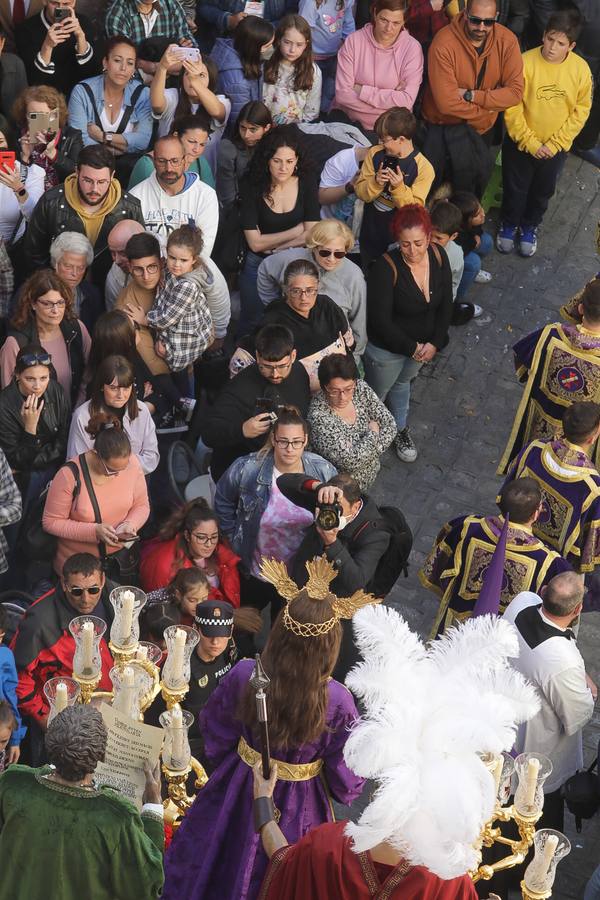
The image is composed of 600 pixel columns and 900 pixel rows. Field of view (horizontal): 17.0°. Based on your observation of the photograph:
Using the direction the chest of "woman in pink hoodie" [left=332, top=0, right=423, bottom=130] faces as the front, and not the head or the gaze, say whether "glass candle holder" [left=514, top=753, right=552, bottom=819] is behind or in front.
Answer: in front

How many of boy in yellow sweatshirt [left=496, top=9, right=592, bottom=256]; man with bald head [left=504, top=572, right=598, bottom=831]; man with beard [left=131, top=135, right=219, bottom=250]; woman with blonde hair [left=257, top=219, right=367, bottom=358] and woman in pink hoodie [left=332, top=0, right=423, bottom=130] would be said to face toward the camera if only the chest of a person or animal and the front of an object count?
4

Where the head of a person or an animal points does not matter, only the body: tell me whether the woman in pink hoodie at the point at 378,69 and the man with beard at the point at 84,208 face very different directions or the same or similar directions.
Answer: same or similar directions

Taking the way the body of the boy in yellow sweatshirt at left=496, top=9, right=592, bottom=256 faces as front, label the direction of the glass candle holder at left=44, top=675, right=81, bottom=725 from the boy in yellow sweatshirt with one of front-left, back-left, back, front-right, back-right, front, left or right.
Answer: front

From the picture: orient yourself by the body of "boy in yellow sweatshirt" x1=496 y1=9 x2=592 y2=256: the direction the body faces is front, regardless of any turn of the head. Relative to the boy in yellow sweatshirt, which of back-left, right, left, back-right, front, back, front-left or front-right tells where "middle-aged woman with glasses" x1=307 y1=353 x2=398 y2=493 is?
front

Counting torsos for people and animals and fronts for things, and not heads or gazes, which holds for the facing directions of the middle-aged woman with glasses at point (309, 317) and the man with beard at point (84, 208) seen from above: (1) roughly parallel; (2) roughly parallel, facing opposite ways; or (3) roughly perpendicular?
roughly parallel

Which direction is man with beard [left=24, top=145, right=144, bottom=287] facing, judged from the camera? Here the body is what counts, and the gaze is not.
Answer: toward the camera

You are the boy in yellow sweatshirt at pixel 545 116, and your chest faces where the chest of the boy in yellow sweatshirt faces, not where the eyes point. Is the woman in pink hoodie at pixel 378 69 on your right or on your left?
on your right

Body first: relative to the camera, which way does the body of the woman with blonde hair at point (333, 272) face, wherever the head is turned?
toward the camera

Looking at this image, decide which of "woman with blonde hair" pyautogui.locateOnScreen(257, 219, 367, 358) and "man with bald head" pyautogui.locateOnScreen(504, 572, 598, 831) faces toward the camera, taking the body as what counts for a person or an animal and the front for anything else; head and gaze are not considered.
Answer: the woman with blonde hair

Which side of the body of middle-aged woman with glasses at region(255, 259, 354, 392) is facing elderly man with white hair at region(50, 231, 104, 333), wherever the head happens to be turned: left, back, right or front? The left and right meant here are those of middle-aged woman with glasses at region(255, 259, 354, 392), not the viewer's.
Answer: right

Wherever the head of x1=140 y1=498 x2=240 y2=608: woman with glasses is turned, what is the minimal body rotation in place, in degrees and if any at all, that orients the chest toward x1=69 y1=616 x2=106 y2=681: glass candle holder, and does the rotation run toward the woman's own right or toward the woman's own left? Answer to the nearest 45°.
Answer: approximately 45° to the woman's own right

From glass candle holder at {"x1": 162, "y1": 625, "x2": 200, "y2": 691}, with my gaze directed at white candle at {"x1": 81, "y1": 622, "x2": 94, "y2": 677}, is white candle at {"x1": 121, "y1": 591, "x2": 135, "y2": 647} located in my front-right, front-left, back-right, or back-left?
front-right
